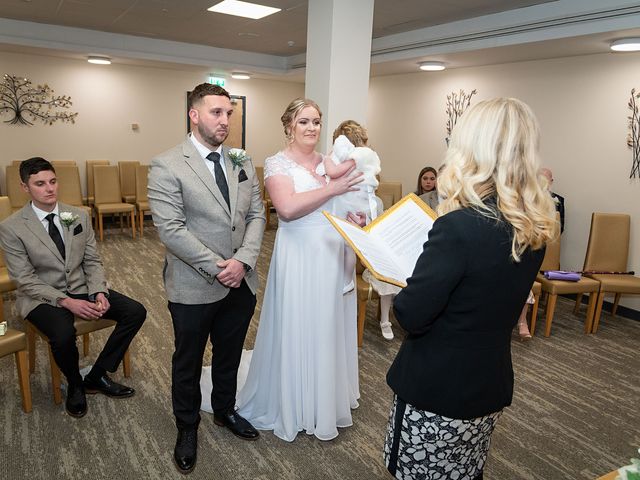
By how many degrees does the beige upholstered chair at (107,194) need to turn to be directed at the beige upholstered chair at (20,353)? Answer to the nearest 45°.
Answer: approximately 45° to its right

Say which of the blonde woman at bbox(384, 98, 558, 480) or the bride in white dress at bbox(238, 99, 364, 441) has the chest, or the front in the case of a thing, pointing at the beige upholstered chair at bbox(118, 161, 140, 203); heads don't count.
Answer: the blonde woman

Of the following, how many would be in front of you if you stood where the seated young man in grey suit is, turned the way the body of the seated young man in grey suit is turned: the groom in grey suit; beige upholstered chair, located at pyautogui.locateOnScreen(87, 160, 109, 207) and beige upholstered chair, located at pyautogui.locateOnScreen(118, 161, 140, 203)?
1

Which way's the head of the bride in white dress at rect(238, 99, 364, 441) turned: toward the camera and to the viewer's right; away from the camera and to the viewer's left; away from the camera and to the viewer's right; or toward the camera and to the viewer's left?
toward the camera and to the viewer's right

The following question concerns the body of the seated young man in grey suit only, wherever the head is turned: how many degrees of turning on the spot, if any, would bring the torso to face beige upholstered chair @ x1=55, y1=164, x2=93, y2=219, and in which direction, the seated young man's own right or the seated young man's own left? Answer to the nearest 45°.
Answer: approximately 135° to the seated young man's own left

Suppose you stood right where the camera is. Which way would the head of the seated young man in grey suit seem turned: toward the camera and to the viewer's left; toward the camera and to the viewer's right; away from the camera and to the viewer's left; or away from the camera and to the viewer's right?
toward the camera and to the viewer's right

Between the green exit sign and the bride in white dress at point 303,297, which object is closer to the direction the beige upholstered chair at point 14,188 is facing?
the bride in white dress

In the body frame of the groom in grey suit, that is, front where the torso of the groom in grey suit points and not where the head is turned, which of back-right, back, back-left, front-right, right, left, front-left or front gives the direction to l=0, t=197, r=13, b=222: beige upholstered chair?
back

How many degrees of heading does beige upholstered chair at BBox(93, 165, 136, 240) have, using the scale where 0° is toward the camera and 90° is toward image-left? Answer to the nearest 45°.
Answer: approximately 315°

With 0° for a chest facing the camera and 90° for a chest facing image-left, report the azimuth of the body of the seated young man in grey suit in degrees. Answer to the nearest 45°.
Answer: approximately 315°

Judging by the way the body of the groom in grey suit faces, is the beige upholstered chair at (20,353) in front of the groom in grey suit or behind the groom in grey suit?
behind

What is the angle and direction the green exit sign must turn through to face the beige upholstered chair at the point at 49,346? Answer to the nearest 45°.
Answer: approximately 45° to its right

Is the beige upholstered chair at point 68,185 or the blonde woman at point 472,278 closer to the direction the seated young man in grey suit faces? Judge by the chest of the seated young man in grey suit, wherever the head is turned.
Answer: the blonde woman

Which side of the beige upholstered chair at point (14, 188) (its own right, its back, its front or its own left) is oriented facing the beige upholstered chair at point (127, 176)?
left
